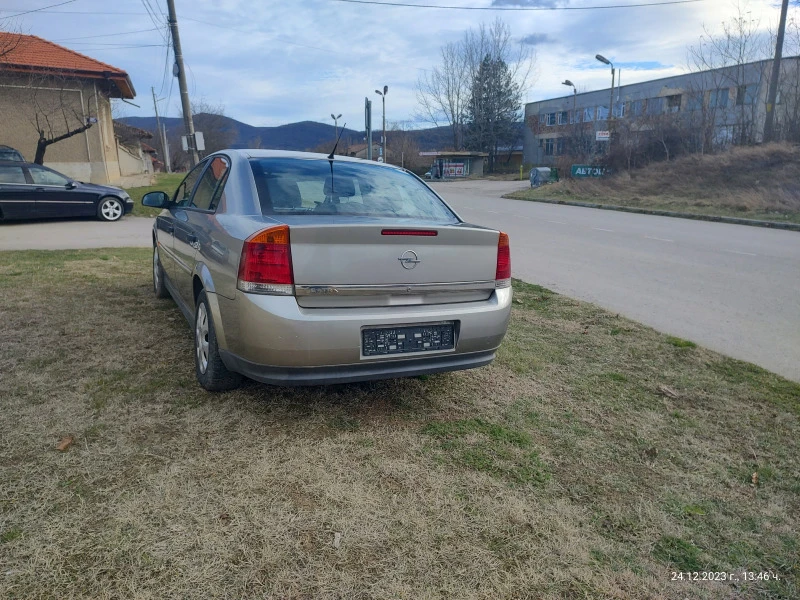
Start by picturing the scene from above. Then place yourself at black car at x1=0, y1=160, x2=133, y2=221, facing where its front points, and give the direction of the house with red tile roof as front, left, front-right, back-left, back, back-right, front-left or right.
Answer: left

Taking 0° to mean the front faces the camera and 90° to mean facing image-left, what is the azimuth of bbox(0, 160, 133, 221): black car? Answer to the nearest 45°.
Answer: approximately 270°

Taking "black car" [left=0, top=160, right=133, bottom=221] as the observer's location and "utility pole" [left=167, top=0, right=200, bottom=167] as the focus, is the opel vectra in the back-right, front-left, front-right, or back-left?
back-right

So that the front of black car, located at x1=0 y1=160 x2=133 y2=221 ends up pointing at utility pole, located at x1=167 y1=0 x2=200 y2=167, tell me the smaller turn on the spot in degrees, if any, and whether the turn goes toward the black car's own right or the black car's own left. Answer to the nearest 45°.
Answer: approximately 45° to the black car's own left

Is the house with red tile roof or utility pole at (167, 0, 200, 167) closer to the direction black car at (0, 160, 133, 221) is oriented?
the utility pole

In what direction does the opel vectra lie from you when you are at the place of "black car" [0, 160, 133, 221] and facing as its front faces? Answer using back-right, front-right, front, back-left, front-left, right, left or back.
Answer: right

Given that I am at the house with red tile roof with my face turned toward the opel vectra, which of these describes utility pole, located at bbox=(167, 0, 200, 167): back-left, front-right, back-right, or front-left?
front-left
